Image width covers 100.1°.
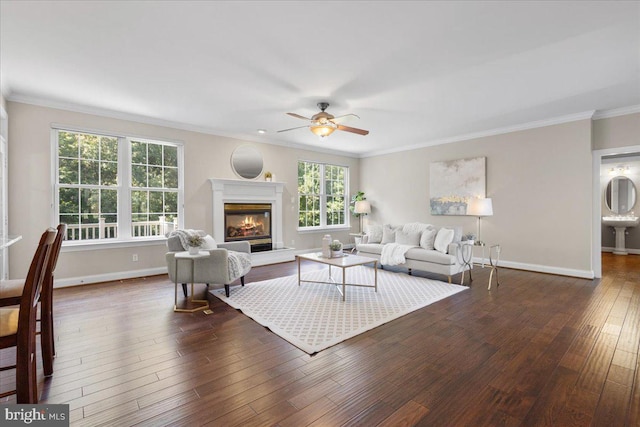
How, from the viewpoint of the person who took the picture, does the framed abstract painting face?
facing the viewer and to the left of the viewer

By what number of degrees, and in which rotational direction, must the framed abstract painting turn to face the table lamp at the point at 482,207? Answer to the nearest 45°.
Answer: approximately 45° to its left

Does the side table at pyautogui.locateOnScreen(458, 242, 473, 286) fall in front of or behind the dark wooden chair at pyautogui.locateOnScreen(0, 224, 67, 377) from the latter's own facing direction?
behind

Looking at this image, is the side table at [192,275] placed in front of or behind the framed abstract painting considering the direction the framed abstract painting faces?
in front

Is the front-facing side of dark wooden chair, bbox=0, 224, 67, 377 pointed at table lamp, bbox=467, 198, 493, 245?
no

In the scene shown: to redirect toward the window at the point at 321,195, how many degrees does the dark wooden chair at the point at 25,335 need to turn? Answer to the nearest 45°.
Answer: approximately 135° to its right

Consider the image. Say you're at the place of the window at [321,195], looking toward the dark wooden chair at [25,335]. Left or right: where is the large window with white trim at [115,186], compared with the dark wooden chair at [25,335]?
right

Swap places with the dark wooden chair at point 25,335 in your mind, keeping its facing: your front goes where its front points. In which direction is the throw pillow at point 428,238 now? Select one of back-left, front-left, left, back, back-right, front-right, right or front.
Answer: back

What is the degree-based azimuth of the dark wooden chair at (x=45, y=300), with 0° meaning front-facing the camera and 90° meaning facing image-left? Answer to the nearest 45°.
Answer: approximately 90°

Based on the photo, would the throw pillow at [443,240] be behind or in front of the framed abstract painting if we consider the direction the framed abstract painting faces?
in front

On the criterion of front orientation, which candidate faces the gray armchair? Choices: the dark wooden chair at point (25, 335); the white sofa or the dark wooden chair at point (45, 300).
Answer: the white sofa

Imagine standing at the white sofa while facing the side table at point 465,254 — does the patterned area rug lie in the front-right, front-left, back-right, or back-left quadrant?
back-right

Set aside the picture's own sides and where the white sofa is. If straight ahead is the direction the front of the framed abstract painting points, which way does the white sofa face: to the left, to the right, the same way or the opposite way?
the same way

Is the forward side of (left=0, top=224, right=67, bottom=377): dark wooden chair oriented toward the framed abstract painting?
no

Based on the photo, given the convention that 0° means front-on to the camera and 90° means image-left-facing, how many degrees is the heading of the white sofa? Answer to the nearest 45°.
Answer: approximately 45°

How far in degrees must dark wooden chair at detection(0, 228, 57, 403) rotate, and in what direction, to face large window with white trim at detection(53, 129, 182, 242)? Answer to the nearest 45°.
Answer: approximately 90° to its right

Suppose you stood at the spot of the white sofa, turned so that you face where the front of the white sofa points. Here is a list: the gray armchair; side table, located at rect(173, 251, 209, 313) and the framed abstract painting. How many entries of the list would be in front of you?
2

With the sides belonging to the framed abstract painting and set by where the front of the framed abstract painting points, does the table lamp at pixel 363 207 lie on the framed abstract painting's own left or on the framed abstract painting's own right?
on the framed abstract painting's own right

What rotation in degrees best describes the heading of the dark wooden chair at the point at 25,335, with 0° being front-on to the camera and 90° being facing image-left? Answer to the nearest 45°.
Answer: approximately 90°

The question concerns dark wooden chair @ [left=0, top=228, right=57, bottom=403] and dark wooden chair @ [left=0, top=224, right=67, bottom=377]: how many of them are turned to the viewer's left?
2
